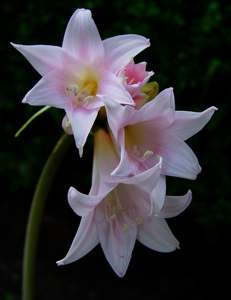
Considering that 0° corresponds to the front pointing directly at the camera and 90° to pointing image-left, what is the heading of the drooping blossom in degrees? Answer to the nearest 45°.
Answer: approximately 0°

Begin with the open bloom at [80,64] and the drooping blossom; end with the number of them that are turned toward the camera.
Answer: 2

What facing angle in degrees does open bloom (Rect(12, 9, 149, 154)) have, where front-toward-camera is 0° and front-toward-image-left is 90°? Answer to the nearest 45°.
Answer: approximately 0°
